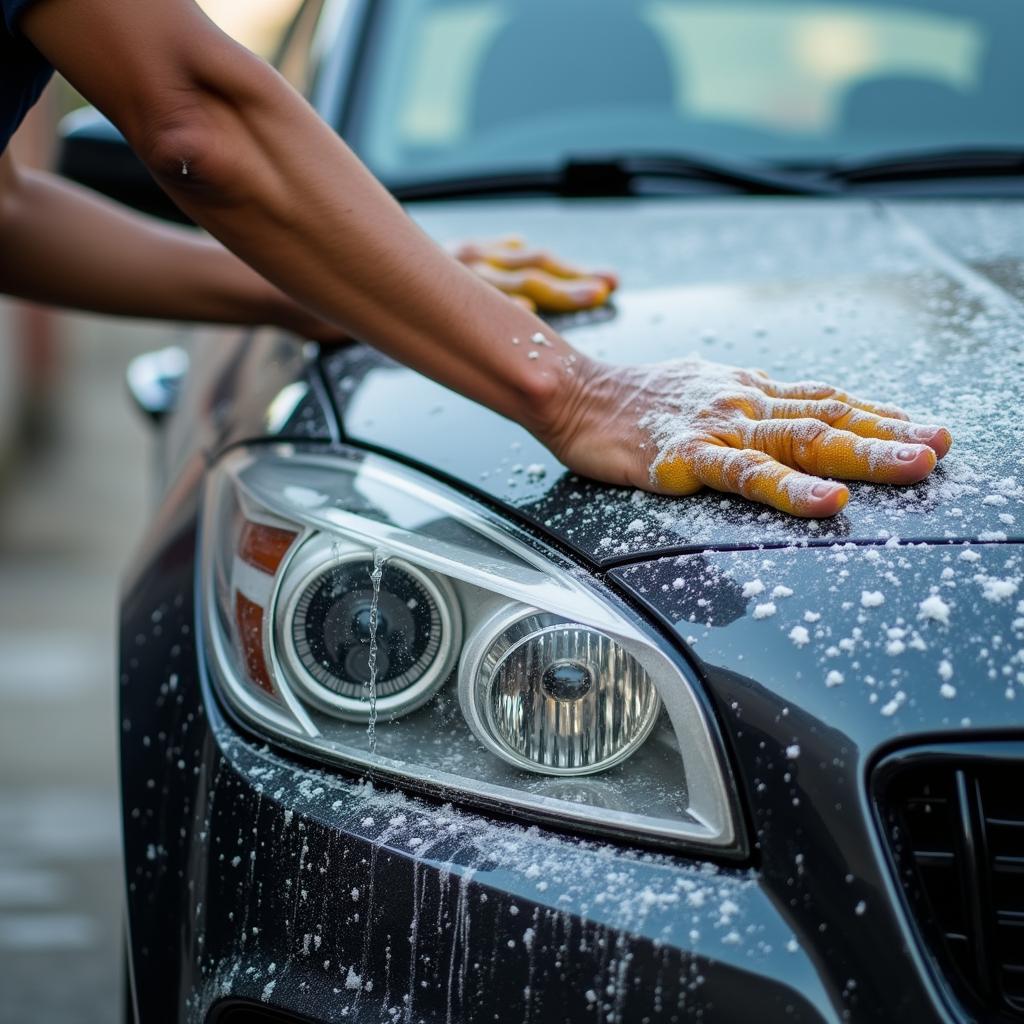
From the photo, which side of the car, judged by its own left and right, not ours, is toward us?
front
